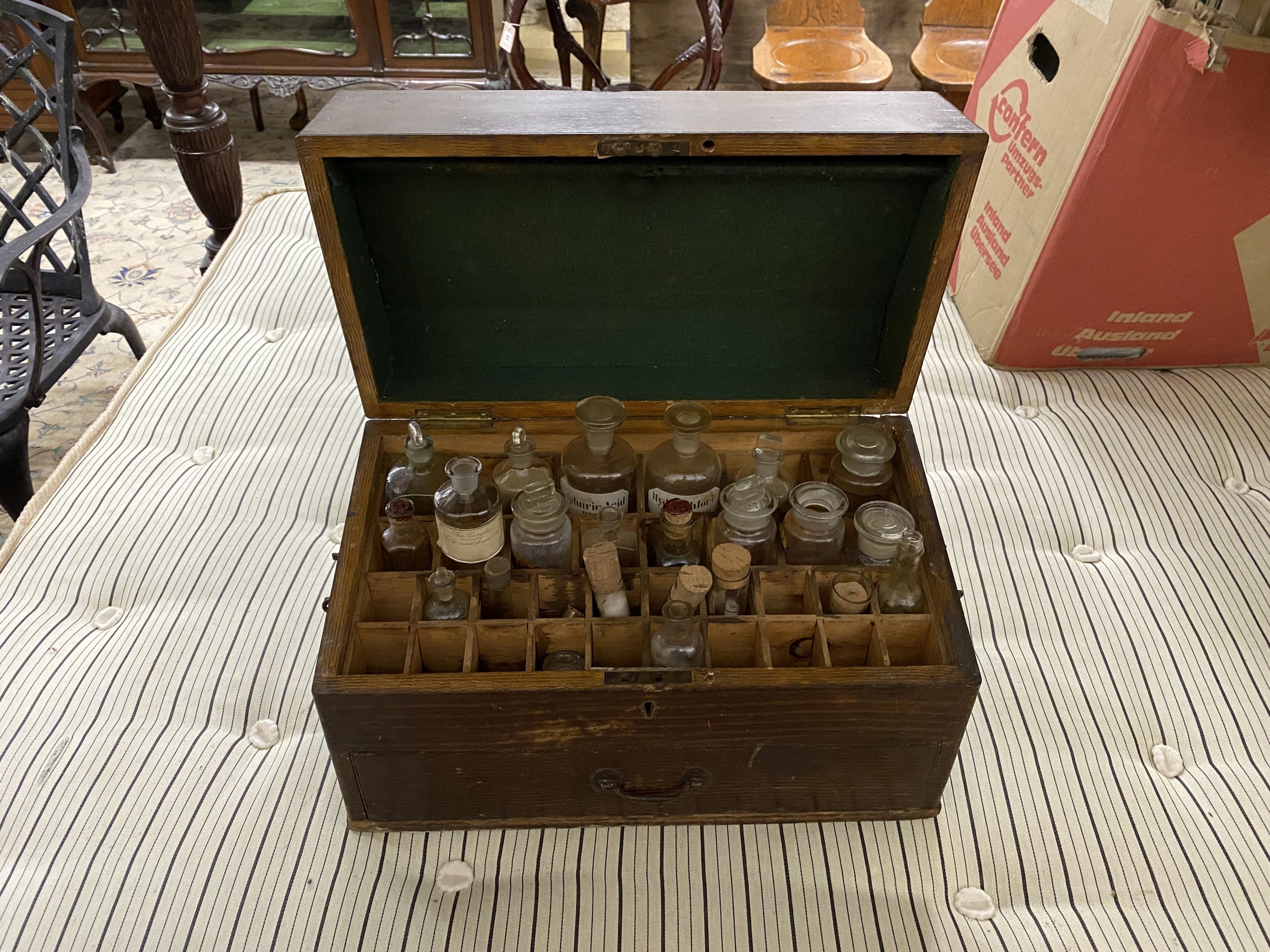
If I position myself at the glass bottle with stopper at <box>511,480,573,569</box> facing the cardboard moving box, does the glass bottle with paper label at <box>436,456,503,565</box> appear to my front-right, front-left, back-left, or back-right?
back-left

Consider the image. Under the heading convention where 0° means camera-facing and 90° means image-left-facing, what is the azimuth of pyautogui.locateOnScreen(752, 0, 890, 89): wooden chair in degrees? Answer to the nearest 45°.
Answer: approximately 0°

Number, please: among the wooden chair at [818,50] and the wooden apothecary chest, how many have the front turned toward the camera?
2

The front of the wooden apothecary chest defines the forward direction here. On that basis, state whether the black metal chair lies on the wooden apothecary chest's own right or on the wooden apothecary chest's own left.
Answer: on the wooden apothecary chest's own right
